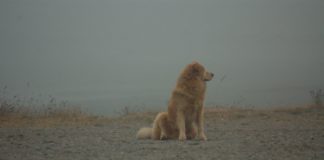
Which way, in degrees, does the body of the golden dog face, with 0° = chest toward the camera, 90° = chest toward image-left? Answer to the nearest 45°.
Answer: approximately 315°
